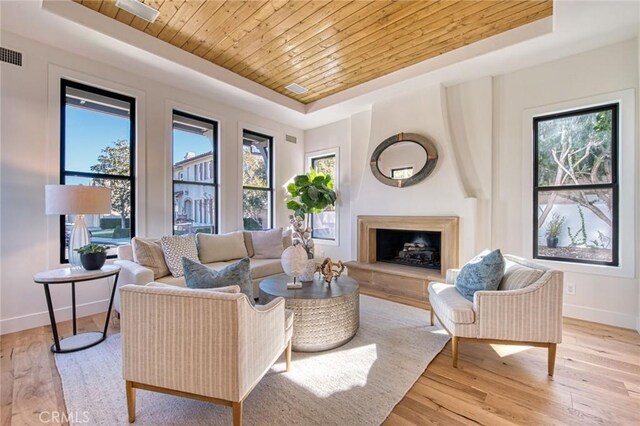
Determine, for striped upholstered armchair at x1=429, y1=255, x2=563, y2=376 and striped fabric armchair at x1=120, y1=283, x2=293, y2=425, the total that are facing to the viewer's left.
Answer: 1

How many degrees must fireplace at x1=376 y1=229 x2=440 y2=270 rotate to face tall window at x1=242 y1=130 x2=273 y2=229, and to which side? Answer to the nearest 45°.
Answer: approximately 45° to its right

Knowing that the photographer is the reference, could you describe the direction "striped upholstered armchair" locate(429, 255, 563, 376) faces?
facing to the left of the viewer

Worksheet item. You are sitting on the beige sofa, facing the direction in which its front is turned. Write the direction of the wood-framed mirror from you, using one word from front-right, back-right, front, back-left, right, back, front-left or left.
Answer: front-left

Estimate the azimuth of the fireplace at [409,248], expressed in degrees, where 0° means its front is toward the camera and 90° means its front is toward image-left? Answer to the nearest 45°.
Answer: approximately 45°

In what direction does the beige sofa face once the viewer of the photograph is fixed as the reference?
facing the viewer and to the right of the viewer

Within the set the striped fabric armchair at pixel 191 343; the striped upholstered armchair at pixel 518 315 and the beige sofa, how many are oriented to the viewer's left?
1

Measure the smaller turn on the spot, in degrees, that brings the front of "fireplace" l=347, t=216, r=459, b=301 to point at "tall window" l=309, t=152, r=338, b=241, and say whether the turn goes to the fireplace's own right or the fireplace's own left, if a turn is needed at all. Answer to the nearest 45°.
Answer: approximately 90° to the fireplace's own right

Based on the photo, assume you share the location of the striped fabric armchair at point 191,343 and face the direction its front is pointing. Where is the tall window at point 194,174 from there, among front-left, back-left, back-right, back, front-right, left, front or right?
front-left

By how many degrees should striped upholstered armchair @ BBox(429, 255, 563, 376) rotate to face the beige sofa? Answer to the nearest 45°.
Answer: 0° — it already faces it

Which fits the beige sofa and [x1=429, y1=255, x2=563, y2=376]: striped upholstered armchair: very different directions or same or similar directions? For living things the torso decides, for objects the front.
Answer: very different directions

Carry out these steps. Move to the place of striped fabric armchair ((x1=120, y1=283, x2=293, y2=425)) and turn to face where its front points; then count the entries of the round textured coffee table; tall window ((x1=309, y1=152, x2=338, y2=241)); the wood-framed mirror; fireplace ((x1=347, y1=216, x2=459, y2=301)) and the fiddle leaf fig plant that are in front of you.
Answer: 5

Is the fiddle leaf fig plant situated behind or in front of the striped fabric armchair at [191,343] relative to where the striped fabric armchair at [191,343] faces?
in front

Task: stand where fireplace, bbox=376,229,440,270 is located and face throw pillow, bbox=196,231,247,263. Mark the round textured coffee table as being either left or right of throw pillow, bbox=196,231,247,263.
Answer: left

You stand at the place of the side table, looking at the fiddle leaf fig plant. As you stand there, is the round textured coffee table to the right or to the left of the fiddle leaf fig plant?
right
